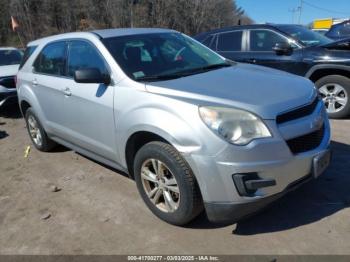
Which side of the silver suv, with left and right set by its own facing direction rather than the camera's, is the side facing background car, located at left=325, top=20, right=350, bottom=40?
left

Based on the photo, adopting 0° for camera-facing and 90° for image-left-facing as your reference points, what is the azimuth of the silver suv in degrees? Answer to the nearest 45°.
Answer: approximately 315°

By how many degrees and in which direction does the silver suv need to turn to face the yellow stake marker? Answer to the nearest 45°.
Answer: approximately 180°
